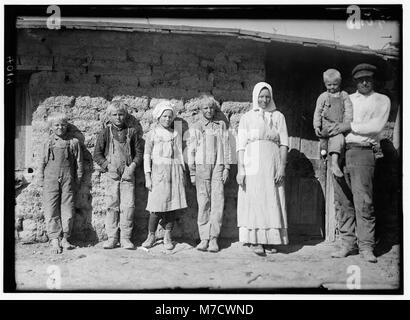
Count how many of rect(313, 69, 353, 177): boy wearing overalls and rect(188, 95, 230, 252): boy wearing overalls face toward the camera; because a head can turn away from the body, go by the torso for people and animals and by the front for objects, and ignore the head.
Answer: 2

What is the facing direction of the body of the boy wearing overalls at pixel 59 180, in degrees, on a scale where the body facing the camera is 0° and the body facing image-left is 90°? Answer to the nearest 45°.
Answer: approximately 0°

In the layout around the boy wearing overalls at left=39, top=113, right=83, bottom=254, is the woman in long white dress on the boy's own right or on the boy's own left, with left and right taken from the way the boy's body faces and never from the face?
on the boy's own left

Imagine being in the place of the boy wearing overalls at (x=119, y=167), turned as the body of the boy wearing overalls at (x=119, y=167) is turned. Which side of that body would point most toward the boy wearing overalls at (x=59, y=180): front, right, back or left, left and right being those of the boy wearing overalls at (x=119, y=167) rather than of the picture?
right

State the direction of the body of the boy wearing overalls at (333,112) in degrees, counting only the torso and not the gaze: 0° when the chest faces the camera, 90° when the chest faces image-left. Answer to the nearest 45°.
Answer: approximately 0°

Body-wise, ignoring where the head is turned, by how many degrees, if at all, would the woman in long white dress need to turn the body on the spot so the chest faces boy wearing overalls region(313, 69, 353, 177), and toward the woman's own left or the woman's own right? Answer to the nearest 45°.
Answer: approximately 90° to the woman's own left
